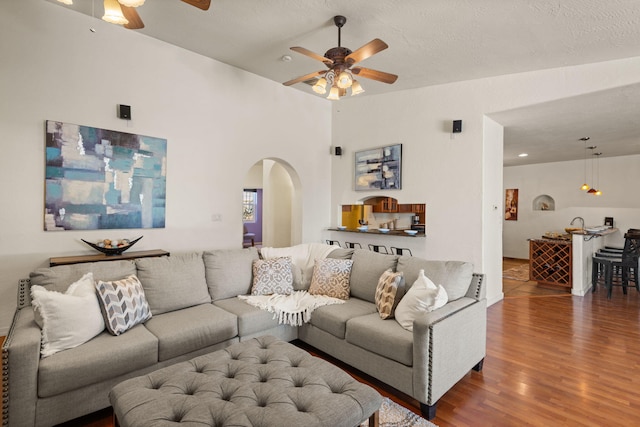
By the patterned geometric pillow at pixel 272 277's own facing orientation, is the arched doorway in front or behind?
behind

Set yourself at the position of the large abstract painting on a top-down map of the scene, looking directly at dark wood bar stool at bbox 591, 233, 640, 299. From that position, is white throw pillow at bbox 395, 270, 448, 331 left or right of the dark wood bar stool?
right

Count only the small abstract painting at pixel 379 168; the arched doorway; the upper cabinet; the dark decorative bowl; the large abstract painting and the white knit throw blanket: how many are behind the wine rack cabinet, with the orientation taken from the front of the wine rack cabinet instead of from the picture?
0

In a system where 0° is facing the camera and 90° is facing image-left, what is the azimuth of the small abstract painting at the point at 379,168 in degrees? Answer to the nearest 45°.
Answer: approximately 45°

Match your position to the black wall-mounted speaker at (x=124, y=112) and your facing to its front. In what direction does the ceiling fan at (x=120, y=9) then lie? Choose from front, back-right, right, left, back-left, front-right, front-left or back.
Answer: front-right

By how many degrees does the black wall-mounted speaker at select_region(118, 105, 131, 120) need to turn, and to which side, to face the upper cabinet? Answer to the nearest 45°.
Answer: approximately 45° to its left

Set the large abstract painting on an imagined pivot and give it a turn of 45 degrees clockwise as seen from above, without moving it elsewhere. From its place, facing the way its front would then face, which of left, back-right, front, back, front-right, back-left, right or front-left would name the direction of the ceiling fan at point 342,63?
front-left

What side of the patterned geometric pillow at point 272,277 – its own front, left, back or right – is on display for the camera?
front

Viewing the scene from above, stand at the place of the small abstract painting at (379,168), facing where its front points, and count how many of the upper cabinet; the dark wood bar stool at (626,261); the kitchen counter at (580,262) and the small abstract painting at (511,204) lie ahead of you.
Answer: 0

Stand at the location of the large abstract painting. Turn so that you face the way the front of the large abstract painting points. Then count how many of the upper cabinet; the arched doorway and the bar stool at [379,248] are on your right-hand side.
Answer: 0

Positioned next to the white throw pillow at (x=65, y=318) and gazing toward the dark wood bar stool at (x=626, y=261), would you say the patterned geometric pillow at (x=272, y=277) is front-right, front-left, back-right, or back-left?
front-left

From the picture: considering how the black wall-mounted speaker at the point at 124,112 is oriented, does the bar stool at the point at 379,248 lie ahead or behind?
ahead

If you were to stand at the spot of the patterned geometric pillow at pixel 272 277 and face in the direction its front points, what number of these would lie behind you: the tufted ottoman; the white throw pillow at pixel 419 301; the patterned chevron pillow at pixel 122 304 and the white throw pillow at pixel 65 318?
0

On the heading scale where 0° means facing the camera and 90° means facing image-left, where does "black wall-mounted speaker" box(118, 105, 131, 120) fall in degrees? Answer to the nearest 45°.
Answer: approximately 315°

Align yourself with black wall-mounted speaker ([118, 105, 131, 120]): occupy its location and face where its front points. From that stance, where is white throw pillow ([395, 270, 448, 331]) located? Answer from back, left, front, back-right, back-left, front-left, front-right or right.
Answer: front

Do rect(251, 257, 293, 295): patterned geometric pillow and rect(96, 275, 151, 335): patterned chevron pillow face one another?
no
